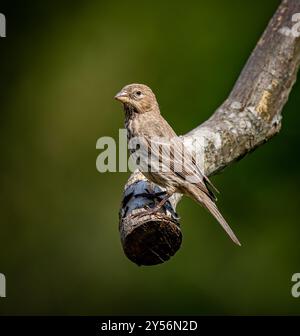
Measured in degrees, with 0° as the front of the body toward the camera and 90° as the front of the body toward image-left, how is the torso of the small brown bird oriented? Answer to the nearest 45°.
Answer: approximately 90°
